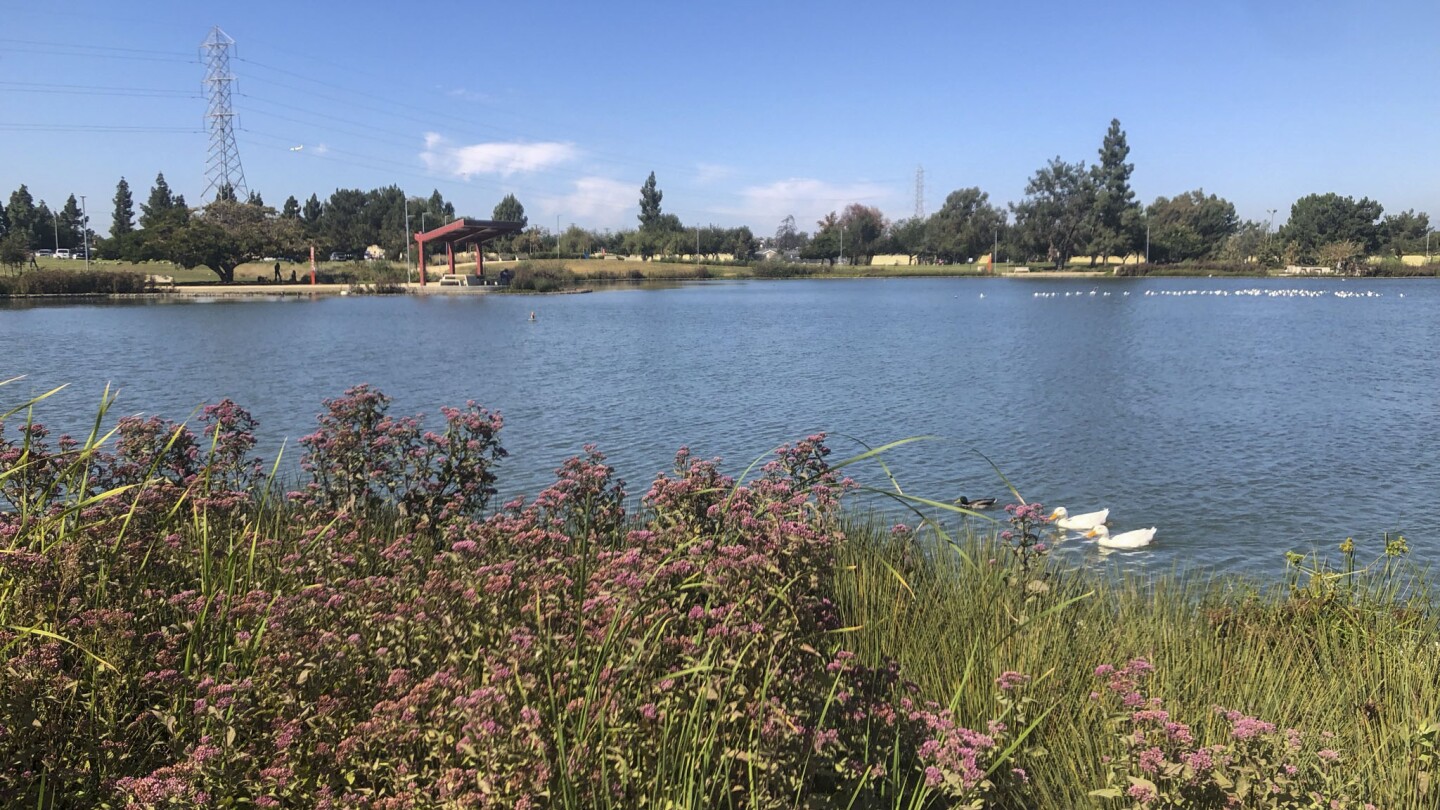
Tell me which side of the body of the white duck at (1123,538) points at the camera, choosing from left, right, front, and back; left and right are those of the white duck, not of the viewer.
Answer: left

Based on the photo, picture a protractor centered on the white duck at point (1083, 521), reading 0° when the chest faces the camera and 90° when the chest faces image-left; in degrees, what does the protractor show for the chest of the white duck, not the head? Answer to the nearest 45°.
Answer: approximately 90°

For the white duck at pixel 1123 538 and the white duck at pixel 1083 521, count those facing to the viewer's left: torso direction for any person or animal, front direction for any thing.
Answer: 2
